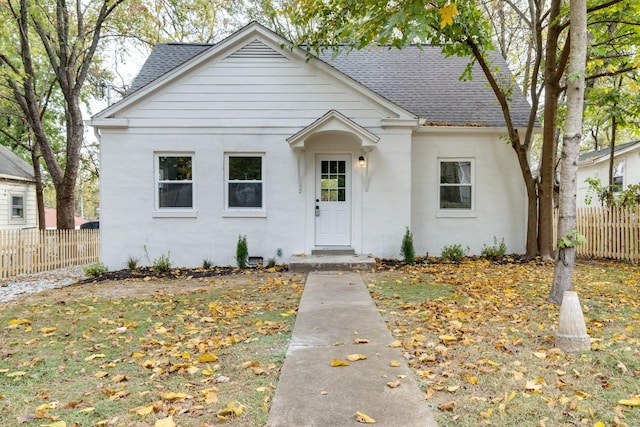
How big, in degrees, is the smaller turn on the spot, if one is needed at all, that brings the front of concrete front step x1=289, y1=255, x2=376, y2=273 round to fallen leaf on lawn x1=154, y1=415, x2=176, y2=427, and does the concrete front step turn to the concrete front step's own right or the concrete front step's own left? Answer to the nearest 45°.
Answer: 0° — it already faces it

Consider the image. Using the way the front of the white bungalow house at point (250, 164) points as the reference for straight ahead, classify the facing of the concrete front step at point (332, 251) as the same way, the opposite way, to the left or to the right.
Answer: the same way

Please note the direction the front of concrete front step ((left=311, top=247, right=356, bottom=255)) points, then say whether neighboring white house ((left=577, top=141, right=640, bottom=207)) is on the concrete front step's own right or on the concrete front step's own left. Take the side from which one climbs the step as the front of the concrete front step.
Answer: on the concrete front step's own left

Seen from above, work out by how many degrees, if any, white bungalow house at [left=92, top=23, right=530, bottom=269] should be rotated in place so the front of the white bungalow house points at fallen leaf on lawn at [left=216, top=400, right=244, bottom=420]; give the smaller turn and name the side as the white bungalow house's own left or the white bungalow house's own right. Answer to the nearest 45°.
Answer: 0° — it already faces it

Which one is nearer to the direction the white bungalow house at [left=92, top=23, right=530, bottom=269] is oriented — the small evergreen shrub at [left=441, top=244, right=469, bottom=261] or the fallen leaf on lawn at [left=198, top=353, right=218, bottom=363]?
the fallen leaf on lawn

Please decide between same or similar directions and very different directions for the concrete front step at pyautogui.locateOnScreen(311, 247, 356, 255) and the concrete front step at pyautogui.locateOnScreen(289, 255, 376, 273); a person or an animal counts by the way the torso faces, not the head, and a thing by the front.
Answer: same or similar directions

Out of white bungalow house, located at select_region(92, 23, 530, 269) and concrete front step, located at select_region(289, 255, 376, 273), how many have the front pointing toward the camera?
2

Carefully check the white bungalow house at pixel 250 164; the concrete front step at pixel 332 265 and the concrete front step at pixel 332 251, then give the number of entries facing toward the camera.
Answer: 3

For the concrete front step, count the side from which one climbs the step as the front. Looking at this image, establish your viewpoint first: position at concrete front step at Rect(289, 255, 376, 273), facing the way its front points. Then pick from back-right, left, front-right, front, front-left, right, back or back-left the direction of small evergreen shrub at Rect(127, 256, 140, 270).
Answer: right

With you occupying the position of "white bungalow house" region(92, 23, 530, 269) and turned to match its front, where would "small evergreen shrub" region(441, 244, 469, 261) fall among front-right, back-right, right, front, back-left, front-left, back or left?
left

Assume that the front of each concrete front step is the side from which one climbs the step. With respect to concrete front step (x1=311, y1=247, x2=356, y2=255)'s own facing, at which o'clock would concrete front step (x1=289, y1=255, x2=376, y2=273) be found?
concrete front step (x1=289, y1=255, x2=376, y2=273) is roughly at 12 o'clock from concrete front step (x1=311, y1=247, x2=356, y2=255).

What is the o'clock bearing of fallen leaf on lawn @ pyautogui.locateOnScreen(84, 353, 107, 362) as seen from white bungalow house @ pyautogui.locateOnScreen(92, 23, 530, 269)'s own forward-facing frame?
The fallen leaf on lawn is roughly at 12 o'clock from the white bungalow house.

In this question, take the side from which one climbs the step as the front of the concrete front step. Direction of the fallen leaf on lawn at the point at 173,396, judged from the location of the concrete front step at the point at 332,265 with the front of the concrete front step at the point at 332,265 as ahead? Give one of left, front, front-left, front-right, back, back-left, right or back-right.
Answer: front

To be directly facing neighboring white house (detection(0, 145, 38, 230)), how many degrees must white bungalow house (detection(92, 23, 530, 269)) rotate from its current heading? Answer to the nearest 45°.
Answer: approximately 135° to its right

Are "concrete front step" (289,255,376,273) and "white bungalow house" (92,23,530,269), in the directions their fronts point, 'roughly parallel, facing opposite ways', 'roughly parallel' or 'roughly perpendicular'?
roughly parallel

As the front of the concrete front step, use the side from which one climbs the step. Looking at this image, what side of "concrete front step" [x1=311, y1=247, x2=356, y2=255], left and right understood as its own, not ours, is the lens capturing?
front

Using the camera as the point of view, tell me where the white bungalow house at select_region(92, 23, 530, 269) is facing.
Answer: facing the viewer
